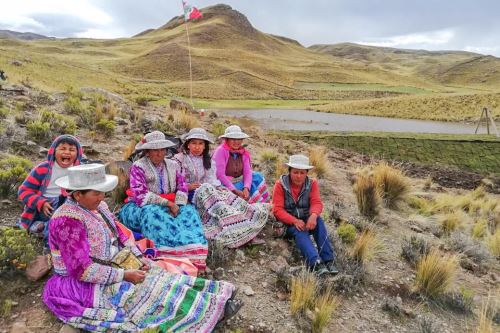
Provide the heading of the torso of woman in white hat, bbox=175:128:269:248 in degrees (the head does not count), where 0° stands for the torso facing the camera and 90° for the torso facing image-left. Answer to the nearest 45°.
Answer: approximately 315°

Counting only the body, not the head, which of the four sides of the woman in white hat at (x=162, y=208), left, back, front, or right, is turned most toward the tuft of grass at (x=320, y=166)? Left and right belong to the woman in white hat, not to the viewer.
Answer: left

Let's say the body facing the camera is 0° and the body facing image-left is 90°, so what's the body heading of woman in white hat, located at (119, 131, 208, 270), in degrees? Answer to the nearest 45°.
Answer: approximately 315°

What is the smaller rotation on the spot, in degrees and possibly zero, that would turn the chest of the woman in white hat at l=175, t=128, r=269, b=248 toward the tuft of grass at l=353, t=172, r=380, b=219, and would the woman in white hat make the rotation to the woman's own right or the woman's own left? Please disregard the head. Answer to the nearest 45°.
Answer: approximately 90° to the woman's own left

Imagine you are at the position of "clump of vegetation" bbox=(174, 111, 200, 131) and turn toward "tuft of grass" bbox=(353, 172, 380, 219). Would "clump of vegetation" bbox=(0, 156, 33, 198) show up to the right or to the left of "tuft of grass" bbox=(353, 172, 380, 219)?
right

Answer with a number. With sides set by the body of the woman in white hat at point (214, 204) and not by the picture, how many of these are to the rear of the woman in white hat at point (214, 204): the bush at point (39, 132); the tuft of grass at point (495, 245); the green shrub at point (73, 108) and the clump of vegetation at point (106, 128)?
3
